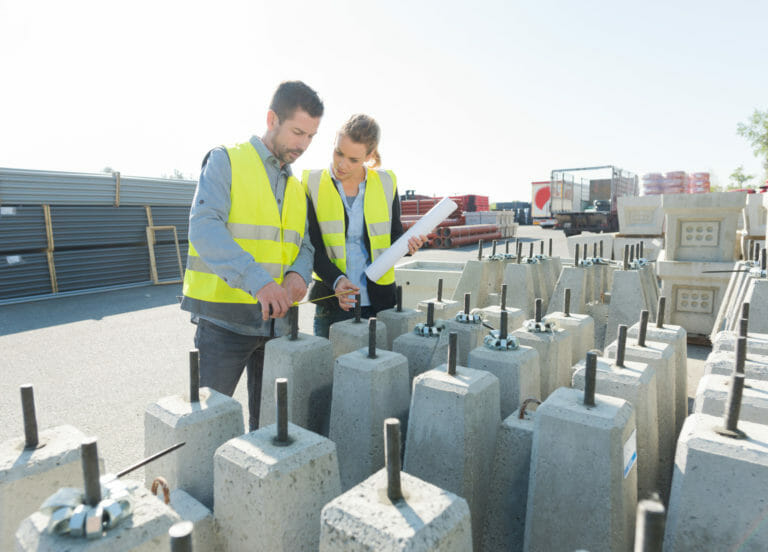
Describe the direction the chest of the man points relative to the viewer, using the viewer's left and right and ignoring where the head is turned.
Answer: facing the viewer and to the right of the viewer

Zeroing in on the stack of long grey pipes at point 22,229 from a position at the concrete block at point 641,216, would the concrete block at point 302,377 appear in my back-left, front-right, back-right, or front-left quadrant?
front-left

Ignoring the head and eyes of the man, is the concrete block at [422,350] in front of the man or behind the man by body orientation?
in front

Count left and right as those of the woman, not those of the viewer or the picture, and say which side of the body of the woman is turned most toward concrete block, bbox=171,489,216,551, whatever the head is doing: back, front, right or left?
front

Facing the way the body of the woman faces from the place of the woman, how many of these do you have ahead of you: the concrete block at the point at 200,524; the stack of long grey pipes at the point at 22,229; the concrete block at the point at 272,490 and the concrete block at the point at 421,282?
2

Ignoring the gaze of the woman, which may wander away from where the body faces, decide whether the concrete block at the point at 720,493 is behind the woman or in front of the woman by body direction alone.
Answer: in front

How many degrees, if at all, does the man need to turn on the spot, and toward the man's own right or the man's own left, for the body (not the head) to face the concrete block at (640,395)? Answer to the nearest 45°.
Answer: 0° — they already face it

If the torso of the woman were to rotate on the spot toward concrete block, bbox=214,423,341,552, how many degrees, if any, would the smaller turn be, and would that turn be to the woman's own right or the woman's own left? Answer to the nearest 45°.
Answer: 0° — they already face it

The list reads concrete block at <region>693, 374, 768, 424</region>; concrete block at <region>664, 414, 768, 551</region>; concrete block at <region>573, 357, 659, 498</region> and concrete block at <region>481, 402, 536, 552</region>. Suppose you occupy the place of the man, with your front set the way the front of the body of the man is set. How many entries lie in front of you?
4

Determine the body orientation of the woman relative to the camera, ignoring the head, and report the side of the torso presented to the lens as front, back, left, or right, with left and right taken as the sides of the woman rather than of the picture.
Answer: front

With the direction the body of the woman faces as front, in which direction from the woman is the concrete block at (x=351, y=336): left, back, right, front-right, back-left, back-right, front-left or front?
front

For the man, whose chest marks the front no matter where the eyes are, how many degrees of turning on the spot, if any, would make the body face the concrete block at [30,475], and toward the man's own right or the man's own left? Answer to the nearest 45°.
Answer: approximately 90° to the man's own right

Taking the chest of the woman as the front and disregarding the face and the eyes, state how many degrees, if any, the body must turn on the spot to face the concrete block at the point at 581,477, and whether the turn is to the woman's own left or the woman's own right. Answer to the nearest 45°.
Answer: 0° — they already face it

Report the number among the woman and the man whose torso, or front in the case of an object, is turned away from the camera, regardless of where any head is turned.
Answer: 0

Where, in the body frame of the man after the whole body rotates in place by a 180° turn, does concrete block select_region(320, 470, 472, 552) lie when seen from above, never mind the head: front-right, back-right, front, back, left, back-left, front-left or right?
back-left

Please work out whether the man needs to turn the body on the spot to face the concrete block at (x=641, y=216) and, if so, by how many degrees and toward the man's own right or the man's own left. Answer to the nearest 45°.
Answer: approximately 90° to the man's own left

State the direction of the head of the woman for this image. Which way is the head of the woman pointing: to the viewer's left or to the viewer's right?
to the viewer's left

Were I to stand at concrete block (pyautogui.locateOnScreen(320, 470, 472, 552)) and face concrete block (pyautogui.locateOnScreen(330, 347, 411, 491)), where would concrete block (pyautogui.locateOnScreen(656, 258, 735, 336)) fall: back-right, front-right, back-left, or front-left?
front-right

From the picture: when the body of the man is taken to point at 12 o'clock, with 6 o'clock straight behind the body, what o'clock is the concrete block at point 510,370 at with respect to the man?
The concrete block is roughly at 12 o'clock from the man.

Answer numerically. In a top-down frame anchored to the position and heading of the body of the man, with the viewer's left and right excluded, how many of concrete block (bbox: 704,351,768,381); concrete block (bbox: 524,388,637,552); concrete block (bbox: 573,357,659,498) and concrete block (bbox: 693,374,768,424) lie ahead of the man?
4

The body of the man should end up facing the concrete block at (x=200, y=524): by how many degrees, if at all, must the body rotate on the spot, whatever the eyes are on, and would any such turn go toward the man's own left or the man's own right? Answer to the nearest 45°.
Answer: approximately 45° to the man's own right
